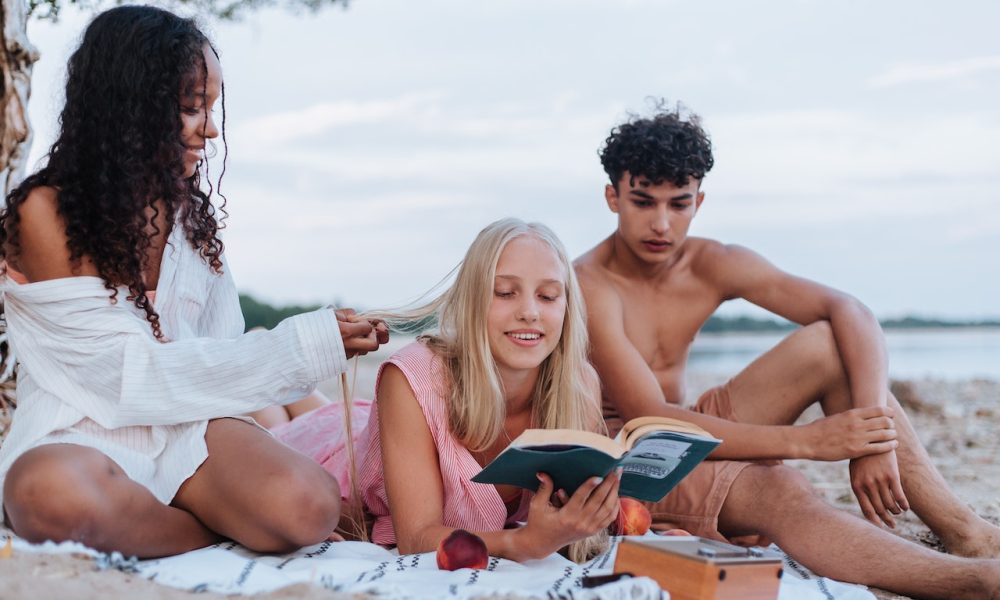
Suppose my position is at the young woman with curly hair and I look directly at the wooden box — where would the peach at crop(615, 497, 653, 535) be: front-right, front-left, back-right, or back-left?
front-left

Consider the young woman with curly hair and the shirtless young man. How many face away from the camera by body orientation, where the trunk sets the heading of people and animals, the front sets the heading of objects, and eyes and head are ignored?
0

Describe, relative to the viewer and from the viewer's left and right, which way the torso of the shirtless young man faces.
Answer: facing the viewer and to the right of the viewer

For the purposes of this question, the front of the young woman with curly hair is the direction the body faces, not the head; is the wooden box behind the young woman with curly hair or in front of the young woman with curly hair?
in front

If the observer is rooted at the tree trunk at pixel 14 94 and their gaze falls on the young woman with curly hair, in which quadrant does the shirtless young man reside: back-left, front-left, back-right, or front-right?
front-left

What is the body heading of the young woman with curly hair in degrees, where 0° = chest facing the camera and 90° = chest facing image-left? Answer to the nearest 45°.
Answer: approximately 315°

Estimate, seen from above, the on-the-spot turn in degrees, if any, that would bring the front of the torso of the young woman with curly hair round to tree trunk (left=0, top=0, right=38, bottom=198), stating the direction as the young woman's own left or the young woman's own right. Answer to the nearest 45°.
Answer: approximately 135° to the young woman's own left

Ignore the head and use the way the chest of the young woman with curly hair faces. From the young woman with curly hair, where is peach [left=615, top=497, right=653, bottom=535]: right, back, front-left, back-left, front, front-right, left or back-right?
front-left

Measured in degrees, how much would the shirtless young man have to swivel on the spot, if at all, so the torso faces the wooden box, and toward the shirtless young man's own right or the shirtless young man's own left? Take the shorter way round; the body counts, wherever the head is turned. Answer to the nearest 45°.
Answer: approximately 45° to the shirtless young man's own right

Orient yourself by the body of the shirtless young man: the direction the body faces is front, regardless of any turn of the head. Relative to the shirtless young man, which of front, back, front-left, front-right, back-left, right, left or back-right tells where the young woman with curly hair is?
right
